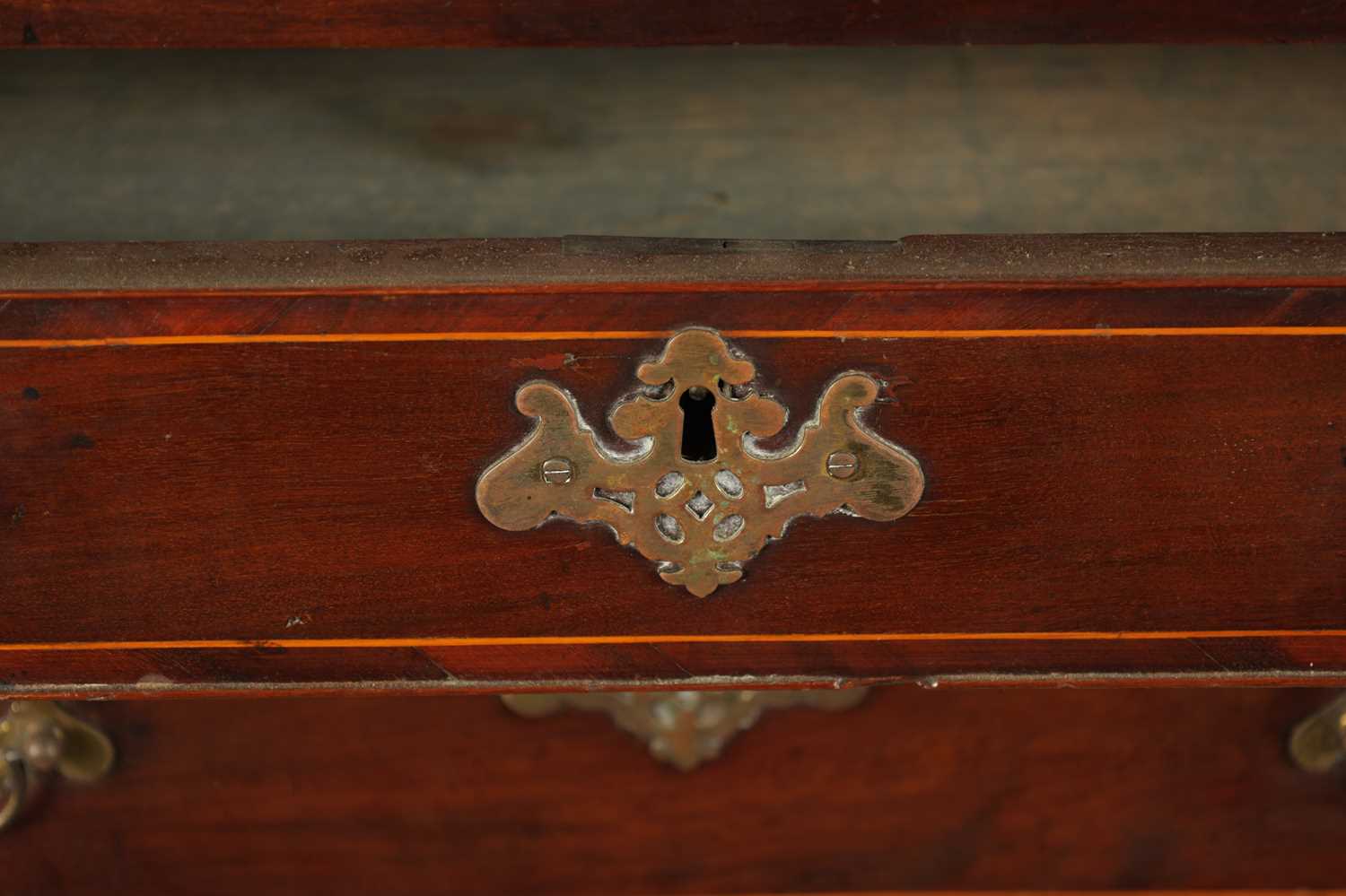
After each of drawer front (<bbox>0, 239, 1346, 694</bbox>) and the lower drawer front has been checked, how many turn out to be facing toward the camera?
2

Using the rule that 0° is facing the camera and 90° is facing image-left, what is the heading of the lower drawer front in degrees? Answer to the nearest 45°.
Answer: approximately 0°

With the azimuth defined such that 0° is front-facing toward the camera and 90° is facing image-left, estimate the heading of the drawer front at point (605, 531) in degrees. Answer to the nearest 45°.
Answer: approximately 0°
